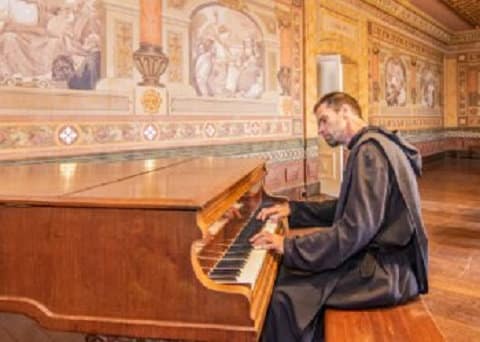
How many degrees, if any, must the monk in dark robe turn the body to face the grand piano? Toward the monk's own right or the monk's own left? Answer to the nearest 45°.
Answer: approximately 45° to the monk's own left

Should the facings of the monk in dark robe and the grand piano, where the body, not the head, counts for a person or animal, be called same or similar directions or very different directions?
very different directions

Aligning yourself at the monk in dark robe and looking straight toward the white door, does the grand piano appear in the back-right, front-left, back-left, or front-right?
back-left

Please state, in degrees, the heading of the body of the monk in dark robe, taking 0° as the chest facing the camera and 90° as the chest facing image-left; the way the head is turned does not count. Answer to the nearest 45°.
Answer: approximately 90°

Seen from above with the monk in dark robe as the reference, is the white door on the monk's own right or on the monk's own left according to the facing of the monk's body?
on the monk's own right

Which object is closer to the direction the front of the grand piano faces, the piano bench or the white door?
the piano bench

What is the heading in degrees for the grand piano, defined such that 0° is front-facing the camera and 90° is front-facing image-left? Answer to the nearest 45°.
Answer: approximately 270°

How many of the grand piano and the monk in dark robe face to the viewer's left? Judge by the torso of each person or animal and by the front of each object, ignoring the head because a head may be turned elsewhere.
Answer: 1

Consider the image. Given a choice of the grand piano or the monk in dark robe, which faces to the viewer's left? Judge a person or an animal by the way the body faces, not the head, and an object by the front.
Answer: the monk in dark robe
